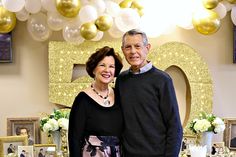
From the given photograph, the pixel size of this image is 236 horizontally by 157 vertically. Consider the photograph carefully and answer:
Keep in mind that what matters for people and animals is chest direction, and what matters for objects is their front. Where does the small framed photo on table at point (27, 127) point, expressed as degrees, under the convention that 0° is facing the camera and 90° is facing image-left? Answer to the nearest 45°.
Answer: approximately 0°

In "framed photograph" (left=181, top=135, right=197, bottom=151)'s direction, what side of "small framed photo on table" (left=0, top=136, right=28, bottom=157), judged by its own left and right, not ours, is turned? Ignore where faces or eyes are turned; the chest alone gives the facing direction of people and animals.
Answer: left

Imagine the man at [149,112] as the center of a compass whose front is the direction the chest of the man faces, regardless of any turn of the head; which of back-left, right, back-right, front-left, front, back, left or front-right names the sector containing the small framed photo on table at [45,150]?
right

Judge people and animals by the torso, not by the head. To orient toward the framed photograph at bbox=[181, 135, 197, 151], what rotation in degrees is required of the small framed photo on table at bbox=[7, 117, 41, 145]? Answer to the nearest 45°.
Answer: approximately 90° to its left
